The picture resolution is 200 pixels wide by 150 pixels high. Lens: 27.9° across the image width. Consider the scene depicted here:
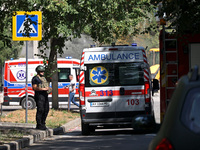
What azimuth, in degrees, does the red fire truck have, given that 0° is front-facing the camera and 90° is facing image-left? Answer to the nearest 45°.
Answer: approximately 180°

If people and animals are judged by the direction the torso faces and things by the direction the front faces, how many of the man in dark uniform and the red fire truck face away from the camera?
1

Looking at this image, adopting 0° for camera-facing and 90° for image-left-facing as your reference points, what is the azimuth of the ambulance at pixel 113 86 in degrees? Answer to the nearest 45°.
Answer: approximately 180°

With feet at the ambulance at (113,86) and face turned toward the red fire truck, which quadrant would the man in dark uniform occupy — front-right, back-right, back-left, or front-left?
back-right

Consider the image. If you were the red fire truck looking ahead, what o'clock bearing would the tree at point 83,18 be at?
The tree is roughly at 11 o'clock from the red fire truck.

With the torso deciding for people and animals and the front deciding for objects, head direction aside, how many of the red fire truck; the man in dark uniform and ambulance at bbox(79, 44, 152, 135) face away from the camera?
2

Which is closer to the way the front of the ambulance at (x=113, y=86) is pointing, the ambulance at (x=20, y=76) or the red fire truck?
the ambulance

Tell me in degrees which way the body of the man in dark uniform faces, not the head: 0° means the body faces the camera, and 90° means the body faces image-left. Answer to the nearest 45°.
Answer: approximately 315°
